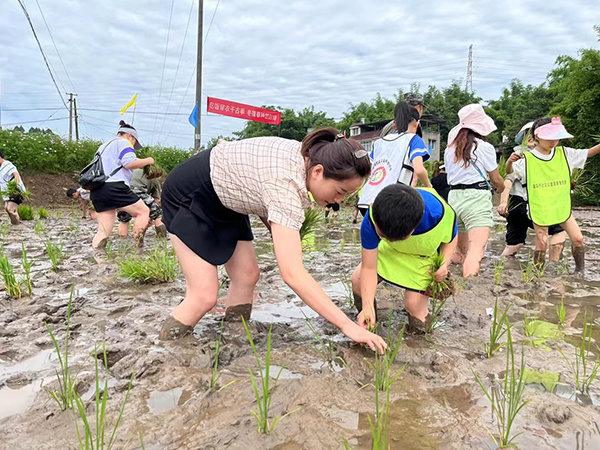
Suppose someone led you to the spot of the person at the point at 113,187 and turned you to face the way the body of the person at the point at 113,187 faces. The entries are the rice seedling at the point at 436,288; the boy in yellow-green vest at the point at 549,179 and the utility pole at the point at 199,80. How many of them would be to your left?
1

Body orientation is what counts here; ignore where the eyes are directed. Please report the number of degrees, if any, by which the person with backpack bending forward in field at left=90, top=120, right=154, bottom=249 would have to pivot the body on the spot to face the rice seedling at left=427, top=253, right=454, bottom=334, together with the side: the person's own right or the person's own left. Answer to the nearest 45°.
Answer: approximately 45° to the person's own right

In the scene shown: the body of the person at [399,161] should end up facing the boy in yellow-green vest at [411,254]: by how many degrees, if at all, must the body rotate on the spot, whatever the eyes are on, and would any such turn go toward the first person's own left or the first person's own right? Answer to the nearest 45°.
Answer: approximately 135° to the first person's own right

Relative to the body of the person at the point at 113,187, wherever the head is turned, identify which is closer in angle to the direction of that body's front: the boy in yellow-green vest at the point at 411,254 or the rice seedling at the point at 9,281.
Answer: the boy in yellow-green vest

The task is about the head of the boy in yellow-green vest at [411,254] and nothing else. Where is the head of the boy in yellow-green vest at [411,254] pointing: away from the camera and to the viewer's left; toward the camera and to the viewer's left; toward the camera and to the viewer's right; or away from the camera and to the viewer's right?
toward the camera and to the viewer's left

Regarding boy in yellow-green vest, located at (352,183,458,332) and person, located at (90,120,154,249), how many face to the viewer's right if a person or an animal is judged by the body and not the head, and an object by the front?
1

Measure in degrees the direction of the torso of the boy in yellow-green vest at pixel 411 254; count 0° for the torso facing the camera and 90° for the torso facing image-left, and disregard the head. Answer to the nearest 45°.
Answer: approximately 45°

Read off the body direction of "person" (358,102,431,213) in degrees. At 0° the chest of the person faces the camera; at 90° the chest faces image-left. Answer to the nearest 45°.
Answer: approximately 225°

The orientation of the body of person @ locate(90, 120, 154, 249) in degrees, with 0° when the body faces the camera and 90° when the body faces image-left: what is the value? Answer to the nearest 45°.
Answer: approximately 270°

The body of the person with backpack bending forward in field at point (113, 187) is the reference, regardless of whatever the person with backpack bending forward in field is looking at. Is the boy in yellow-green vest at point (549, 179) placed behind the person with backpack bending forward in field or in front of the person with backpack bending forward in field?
in front
